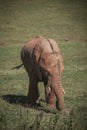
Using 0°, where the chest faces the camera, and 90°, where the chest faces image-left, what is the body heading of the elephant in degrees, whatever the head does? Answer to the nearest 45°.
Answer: approximately 315°
